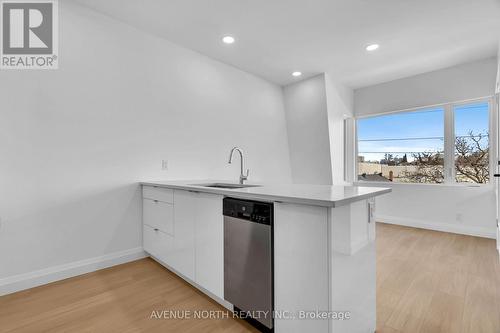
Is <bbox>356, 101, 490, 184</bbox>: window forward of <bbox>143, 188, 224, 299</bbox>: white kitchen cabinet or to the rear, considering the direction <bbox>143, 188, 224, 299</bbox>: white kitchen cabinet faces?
to the rear

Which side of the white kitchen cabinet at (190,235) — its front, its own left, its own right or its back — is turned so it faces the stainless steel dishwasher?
left

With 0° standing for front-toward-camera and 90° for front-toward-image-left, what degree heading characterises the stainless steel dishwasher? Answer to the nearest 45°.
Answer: approximately 45°

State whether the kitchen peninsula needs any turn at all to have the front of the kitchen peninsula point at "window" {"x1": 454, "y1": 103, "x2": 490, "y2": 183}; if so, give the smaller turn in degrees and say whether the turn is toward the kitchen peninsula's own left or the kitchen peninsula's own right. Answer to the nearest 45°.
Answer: approximately 180°

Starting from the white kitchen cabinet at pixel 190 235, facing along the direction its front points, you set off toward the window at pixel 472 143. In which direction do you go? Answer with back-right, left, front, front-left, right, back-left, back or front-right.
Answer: back-left

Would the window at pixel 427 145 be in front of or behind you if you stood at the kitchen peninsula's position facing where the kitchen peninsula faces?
behind

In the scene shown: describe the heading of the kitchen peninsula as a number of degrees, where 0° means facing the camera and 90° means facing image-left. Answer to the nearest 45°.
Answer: approximately 45°

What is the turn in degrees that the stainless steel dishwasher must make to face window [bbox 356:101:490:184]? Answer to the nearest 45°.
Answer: approximately 180°
